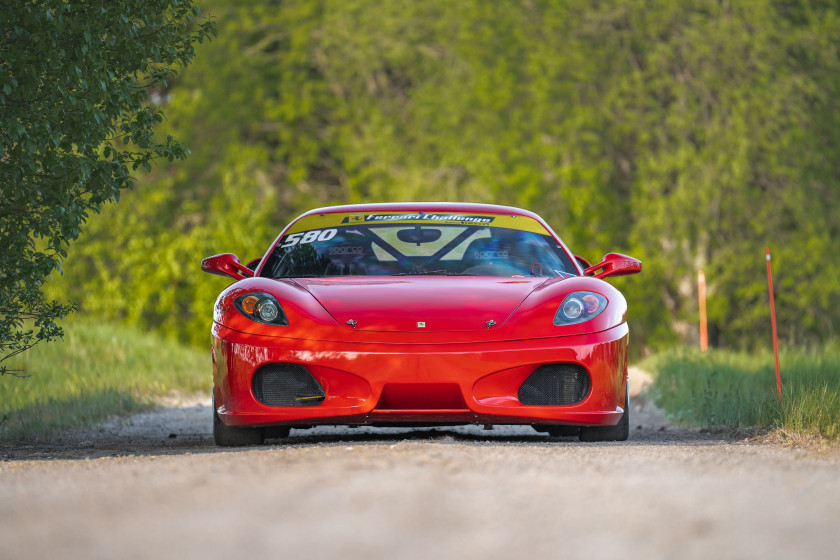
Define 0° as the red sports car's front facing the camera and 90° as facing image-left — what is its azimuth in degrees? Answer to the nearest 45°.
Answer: approximately 0°

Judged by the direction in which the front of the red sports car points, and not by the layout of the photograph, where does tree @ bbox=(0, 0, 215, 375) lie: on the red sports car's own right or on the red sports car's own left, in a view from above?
on the red sports car's own right
